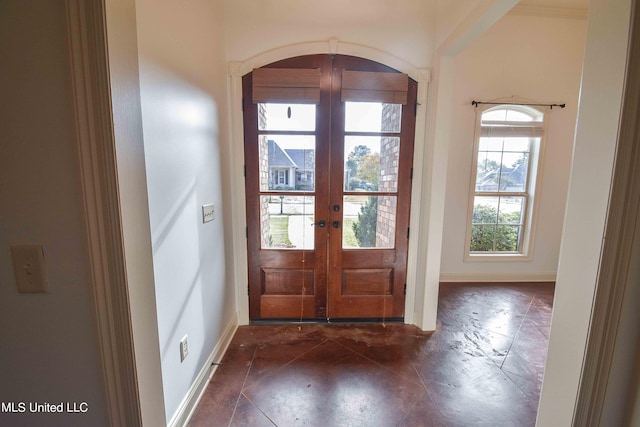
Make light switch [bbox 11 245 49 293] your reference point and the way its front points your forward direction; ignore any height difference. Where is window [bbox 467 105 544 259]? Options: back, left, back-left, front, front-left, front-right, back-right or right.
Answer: left

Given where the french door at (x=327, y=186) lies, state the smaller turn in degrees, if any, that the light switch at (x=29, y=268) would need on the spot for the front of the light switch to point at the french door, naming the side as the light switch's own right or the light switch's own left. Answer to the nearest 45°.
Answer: approximately 180°
